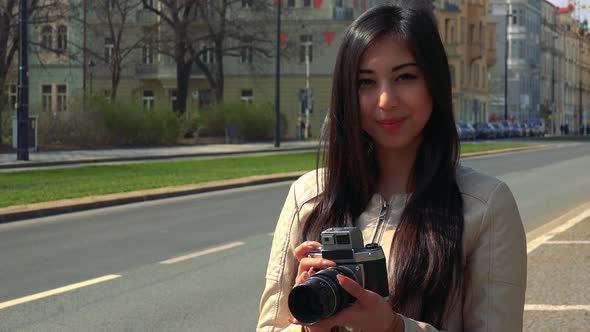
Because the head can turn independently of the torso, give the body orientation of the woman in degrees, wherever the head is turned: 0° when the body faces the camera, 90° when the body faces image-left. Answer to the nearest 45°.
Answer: approximately 45°

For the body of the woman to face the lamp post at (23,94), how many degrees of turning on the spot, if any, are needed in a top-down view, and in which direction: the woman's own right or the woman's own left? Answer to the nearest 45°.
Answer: approximately 135° to the woman's own right
